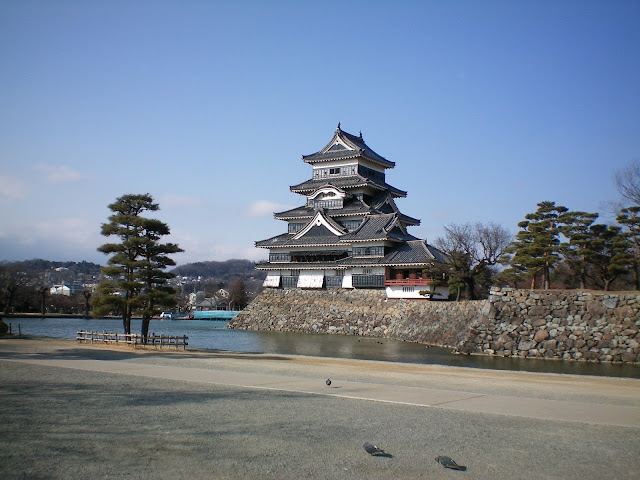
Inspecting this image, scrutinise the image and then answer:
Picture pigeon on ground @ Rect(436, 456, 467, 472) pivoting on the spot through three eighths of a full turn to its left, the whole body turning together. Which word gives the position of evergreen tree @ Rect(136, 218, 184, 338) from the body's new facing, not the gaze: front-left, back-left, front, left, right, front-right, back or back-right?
back

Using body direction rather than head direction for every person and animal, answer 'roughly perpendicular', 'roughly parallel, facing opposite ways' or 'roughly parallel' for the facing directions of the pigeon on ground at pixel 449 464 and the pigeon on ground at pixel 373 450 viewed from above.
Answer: roughly parallel

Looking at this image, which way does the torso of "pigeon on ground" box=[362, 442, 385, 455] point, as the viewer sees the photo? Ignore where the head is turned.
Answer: to the viewer's left

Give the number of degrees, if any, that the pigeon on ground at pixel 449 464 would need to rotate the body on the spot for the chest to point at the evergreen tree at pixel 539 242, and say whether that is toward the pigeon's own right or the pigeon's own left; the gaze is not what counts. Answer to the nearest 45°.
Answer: approximately 90° to the pigeon's own right

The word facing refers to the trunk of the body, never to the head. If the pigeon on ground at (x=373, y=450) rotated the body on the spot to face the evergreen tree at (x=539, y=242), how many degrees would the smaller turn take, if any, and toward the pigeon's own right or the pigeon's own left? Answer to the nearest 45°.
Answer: approximately 90° to the pigeon's own right

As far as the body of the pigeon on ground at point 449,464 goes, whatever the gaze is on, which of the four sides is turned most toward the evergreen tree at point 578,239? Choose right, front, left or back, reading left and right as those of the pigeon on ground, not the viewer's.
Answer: right

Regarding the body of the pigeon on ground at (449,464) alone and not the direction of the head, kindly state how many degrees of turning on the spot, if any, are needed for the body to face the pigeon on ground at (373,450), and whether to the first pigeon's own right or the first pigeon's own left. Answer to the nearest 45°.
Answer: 0° — it already faces it

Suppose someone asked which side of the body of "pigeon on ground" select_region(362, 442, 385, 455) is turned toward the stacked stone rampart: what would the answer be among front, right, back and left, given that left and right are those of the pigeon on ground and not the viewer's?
right

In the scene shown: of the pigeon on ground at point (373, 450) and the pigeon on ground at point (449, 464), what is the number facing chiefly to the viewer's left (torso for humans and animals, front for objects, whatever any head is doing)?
2

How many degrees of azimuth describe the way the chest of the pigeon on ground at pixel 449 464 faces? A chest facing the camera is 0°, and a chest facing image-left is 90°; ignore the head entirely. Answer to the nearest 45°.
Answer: approximately 90°

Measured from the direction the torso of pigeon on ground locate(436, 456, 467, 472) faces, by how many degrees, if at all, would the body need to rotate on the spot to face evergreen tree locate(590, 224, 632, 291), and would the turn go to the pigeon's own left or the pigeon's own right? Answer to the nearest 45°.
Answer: approximately 90° to the pigeon's own right
